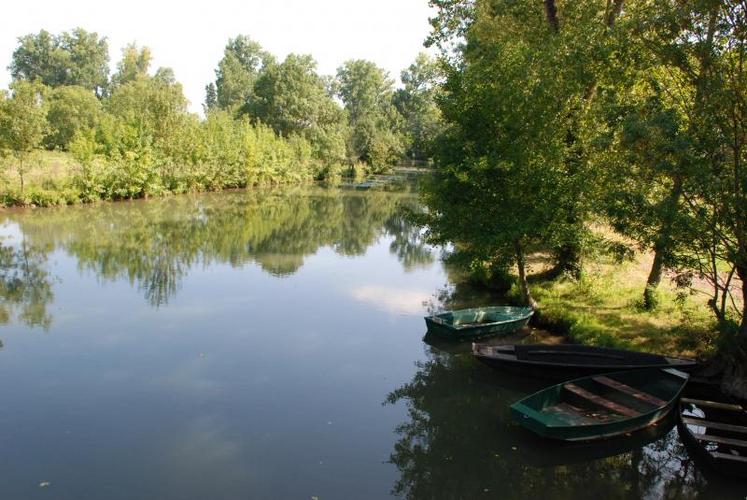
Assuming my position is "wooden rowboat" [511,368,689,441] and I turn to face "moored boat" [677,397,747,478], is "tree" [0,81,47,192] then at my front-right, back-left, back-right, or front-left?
back-left

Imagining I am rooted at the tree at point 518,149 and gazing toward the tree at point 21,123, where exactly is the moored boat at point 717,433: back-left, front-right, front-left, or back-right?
back-left
